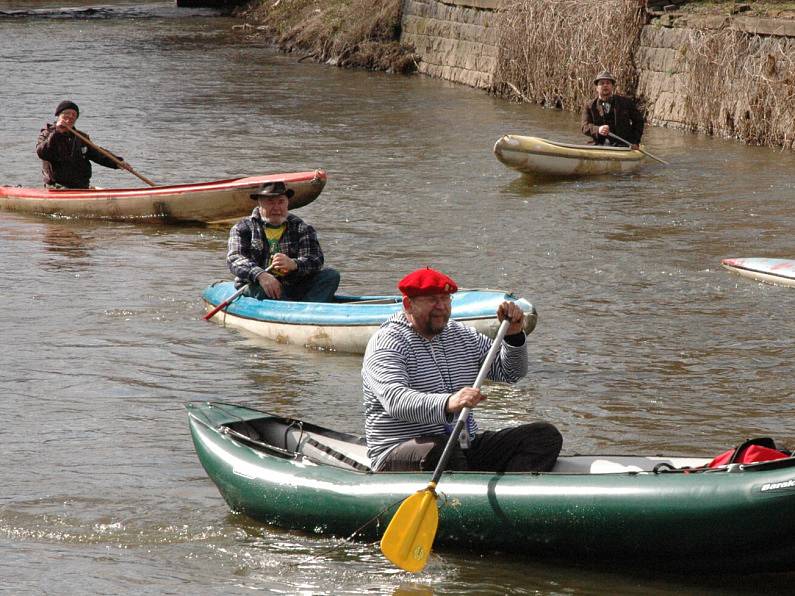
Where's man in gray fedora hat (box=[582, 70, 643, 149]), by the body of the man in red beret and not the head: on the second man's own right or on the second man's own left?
on the second man's own left

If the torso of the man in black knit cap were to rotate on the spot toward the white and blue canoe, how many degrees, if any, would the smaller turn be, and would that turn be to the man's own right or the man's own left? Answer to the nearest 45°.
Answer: approximately 45° to the man's own right

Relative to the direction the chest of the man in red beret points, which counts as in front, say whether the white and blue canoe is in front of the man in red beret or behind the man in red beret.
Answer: behind

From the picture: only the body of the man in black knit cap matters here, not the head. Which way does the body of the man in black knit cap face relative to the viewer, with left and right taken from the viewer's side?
facing the viewer and to the right of the viewer

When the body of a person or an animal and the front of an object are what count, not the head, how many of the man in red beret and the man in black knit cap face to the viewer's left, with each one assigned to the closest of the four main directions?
0

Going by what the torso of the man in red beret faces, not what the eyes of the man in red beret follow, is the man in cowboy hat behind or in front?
behind

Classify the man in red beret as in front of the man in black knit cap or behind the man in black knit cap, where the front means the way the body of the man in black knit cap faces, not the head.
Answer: in front

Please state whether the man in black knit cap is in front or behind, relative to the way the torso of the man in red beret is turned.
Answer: behind

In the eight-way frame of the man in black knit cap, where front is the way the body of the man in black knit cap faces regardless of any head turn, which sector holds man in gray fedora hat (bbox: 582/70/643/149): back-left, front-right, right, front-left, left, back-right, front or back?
front-left
